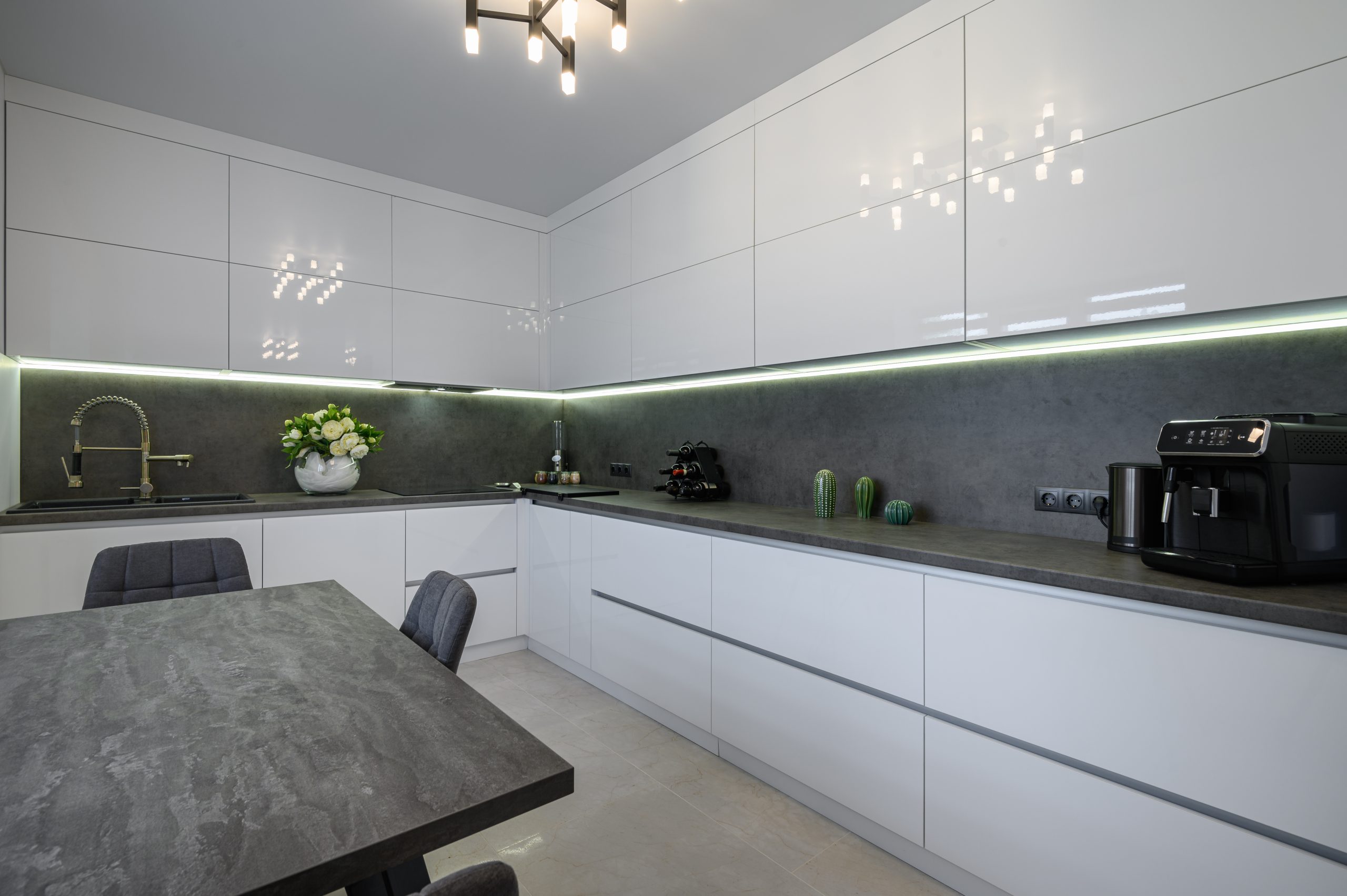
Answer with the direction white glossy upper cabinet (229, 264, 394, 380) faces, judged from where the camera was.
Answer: facing the viewer

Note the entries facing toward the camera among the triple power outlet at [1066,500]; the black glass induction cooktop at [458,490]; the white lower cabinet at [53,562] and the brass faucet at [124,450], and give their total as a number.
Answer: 3

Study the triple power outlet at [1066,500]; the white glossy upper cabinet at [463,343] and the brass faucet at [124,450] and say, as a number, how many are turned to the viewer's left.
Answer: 1

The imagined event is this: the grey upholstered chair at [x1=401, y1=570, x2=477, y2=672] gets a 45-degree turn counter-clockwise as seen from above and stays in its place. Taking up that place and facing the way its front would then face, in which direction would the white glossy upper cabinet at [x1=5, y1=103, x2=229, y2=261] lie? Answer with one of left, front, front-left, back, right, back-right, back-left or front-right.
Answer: back-right

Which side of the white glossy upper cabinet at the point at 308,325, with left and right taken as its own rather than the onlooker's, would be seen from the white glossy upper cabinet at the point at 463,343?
left

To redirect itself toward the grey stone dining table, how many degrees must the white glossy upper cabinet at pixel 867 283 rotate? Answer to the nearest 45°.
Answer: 0° — it already faces it

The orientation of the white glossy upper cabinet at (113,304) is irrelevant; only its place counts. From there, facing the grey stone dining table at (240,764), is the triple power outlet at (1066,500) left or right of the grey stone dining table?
left

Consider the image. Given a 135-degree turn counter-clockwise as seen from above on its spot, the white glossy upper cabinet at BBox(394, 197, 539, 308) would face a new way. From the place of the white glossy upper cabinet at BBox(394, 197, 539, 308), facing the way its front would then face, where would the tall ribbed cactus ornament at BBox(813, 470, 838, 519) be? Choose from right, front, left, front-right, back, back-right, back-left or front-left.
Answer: back-right

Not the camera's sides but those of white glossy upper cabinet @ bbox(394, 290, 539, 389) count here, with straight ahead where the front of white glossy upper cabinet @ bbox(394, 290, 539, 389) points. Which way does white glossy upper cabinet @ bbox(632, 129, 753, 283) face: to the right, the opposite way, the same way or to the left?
to the right
